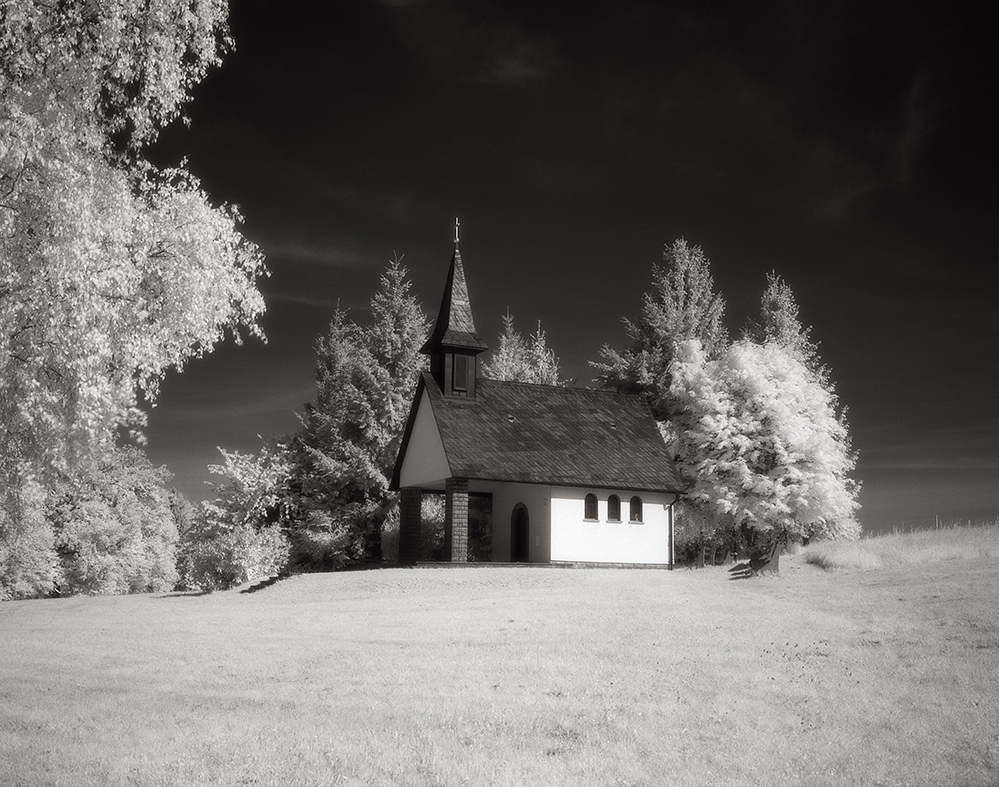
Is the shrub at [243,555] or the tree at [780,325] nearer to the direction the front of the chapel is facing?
the shrub

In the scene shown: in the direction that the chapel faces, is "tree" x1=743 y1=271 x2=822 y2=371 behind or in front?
behind

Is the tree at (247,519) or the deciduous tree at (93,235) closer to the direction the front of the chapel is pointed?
the deciduous tree

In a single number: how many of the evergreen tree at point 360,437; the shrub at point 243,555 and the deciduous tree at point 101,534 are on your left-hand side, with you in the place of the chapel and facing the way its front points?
0

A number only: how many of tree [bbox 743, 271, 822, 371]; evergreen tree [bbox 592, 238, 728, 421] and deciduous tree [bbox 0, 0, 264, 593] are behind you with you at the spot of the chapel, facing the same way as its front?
2

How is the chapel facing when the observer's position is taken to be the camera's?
facing the viewer and to the left of the viewer

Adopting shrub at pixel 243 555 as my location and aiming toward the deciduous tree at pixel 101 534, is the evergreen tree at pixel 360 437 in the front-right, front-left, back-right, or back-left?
back-right

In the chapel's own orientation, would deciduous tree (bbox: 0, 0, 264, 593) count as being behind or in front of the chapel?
in front

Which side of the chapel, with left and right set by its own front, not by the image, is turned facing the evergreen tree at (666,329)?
back

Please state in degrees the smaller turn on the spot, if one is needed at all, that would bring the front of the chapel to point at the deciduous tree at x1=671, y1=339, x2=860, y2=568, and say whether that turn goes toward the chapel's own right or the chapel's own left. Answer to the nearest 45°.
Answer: approximately 135° to the chapel's own left

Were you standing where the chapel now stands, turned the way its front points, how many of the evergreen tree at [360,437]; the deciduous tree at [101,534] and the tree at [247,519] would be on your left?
0

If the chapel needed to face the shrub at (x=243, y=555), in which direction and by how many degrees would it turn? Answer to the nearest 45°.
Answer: approximately 45° to its right
